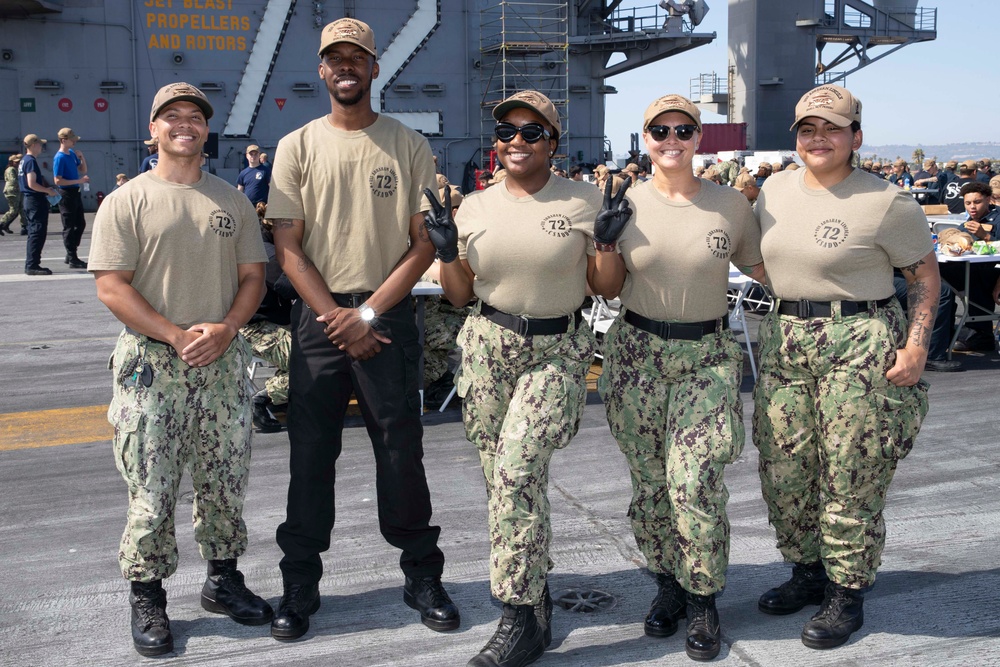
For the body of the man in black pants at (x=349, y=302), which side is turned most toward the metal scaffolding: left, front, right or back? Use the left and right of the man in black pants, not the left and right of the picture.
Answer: back

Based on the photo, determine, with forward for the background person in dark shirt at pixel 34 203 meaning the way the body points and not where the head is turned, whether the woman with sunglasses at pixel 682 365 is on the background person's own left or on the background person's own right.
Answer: on the background person's own right

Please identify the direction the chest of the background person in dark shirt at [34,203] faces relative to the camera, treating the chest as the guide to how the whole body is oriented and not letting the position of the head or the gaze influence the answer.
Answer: to the viewer's right

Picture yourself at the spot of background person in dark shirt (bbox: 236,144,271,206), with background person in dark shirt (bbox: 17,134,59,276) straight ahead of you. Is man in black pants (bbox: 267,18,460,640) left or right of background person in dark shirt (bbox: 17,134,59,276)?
left

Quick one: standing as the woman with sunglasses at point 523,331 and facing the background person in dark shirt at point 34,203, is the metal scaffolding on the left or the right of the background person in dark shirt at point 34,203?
right

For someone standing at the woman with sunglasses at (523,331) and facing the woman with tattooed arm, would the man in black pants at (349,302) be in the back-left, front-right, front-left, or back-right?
back-left

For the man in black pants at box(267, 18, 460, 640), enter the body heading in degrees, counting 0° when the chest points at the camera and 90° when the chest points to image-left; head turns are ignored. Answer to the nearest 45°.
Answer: approximately 0°

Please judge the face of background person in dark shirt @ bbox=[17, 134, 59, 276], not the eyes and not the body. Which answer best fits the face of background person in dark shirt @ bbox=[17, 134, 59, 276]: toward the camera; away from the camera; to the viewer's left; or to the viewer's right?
to the viewer's right

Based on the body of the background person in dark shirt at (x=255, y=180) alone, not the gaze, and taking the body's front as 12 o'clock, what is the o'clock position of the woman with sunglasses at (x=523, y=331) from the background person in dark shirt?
The woman with sunglasses is roughly at 12 o'clock from the background person in dark shirt.

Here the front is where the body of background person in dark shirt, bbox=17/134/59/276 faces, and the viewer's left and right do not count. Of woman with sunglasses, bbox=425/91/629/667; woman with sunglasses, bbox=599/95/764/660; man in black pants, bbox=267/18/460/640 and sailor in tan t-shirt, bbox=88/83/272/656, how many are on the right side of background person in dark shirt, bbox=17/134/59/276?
4

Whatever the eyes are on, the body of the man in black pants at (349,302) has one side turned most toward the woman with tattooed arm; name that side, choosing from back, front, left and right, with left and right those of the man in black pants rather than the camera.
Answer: left

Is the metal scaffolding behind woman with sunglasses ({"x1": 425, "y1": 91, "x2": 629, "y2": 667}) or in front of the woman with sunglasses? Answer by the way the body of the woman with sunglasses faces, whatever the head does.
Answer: behind
